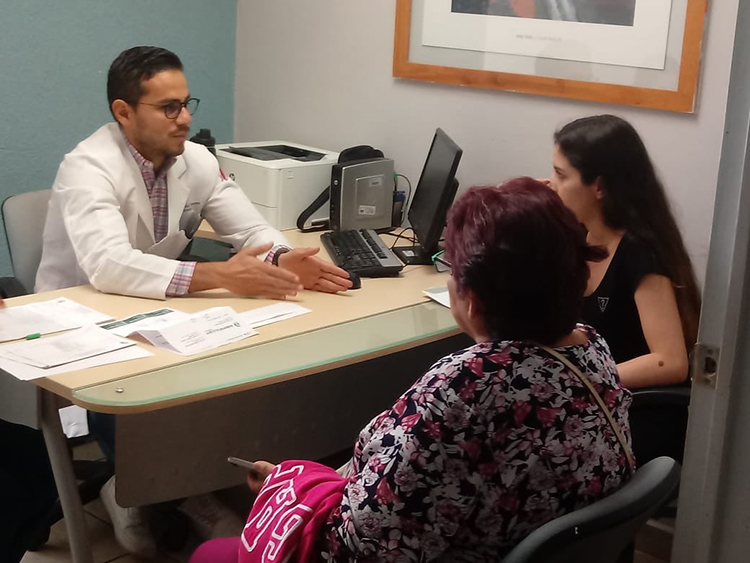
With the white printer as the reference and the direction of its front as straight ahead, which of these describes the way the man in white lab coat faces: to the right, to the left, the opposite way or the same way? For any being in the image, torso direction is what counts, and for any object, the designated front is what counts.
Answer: to the left

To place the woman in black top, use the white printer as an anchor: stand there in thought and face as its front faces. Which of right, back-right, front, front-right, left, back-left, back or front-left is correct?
left

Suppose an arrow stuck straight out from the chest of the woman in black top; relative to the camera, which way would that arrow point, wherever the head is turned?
to the viewer's left

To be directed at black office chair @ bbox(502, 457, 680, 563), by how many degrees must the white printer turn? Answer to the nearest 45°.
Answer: approximately 45° to its left

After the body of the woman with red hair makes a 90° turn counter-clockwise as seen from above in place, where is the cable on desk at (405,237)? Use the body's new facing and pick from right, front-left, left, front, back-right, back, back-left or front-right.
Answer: back-right

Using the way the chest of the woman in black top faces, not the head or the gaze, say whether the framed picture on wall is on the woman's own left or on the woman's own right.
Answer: on the woman's own right

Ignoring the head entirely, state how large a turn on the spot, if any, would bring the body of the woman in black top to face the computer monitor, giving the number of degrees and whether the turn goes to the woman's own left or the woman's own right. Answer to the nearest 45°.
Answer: approximately 45° to the woman's own right

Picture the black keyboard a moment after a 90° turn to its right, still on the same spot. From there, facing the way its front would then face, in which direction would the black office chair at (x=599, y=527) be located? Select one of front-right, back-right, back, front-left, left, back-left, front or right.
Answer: back

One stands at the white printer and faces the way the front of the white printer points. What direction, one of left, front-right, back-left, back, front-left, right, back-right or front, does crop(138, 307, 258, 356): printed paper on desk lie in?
front-left

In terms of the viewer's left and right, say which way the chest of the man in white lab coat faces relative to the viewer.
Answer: facing the viewer and to the right of the viewer

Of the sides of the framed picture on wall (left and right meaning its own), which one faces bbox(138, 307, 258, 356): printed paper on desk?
front

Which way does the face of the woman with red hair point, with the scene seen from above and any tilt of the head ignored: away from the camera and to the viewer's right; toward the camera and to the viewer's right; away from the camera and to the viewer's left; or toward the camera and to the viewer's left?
away from the camera and to the viewer's left

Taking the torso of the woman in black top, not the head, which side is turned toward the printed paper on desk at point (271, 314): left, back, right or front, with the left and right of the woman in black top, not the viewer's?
front

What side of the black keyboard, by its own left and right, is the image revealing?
left

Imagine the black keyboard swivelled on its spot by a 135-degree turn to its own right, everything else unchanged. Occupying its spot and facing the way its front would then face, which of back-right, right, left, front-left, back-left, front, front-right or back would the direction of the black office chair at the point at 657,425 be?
right
